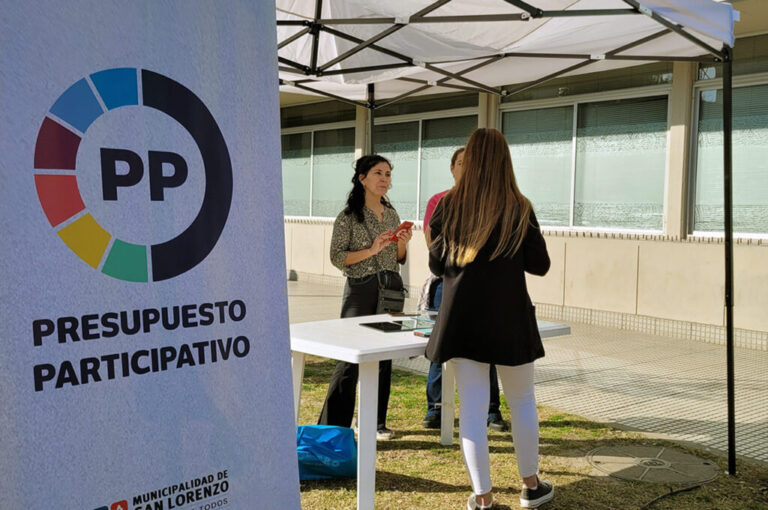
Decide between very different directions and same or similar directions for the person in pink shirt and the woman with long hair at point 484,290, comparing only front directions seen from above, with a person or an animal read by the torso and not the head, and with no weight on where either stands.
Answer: very different directions

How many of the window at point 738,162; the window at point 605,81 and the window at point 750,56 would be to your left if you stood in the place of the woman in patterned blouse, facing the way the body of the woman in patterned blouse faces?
3

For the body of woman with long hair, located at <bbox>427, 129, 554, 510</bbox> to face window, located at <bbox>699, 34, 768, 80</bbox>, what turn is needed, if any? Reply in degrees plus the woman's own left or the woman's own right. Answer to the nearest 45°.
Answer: approximately 45° to the woman's own right

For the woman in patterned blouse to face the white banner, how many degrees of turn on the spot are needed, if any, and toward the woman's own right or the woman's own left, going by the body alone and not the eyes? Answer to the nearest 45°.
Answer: approximately 45° to the woman's own right

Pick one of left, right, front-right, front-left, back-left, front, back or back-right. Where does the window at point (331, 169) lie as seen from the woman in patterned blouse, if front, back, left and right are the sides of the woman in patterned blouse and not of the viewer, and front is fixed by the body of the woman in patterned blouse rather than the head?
back-left

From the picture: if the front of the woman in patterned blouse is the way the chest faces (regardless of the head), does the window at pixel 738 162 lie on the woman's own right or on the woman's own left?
on the woman's own left

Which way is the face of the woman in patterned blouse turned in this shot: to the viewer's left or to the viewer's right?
to the viewer's right

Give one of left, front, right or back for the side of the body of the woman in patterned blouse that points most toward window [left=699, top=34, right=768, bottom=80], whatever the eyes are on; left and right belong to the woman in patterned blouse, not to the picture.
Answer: left

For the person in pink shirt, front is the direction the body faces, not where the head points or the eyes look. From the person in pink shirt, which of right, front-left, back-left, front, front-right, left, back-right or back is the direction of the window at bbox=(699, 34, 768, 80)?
back-left

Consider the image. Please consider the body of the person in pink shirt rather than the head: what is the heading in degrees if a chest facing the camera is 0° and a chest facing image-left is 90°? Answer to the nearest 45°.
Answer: approximately 0°

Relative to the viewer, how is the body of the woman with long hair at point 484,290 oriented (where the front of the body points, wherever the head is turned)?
away from the camera

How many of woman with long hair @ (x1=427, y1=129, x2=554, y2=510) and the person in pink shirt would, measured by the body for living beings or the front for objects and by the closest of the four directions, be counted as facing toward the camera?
1
